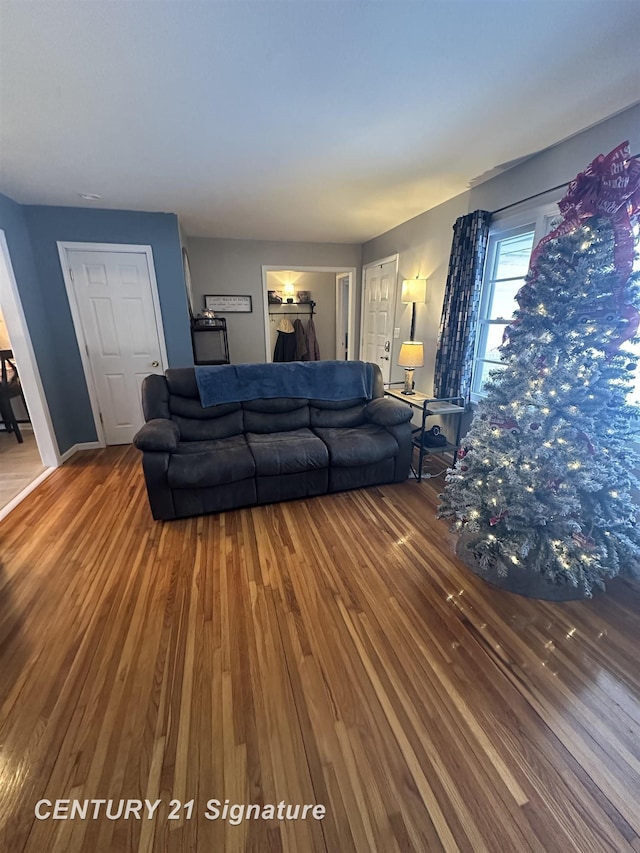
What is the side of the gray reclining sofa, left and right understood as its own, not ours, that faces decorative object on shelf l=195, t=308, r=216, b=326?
back

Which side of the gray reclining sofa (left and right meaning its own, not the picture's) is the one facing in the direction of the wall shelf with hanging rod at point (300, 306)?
back

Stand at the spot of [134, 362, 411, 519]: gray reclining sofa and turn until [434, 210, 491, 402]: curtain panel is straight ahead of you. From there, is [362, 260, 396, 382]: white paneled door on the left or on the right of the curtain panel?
left

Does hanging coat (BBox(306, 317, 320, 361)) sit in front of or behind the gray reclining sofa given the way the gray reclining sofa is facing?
behind

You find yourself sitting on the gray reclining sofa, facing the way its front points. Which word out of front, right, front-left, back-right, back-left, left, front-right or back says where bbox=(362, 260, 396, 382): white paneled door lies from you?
back-left

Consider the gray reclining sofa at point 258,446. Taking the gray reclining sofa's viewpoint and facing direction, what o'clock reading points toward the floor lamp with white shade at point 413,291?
The floor lamp with white shade is roughly at 8 o'clock from the gray reclining sofa.

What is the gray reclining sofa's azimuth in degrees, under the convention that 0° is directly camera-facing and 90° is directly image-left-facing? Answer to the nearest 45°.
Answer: approximately 0°

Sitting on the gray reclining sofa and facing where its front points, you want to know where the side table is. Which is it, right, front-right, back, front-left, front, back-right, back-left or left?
left

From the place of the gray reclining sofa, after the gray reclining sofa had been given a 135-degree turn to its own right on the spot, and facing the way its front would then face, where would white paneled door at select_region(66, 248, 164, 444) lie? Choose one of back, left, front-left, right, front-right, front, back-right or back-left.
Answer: front

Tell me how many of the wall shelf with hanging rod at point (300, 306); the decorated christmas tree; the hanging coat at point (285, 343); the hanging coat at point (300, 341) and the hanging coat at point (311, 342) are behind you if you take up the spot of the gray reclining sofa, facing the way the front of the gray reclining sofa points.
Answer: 4

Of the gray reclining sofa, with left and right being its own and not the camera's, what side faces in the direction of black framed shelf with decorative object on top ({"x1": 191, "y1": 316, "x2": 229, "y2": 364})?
back

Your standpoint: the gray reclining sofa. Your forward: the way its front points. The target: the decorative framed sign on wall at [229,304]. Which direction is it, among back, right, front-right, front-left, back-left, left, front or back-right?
back

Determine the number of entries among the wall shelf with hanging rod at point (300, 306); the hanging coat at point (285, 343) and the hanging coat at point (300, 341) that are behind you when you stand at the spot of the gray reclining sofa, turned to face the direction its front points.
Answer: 3

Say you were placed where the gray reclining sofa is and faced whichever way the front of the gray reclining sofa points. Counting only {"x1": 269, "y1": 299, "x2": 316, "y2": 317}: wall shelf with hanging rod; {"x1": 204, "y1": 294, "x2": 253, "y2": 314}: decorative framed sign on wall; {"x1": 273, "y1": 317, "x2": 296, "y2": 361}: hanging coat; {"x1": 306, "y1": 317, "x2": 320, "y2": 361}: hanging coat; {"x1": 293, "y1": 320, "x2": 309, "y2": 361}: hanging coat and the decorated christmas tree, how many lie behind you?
5

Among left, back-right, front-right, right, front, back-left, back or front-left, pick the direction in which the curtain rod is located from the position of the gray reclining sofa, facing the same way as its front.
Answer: left

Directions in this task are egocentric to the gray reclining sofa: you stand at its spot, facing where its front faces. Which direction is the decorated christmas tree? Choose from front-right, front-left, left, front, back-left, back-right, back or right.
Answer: front-left
